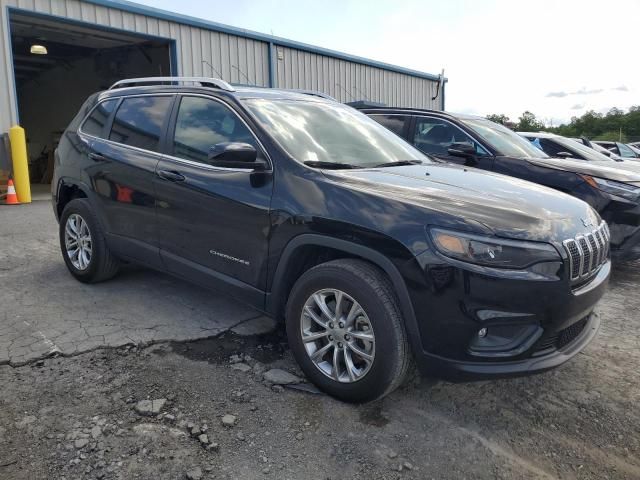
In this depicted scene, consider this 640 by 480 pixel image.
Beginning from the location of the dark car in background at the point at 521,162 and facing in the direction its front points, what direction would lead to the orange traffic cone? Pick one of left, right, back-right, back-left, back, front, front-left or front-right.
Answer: back-right

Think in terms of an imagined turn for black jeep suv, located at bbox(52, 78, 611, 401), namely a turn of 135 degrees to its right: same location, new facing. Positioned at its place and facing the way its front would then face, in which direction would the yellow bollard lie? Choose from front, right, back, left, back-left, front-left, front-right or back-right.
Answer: front-right

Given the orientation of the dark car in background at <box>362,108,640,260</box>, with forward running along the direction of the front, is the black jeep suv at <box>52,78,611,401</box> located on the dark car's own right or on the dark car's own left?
on the dark car's own right

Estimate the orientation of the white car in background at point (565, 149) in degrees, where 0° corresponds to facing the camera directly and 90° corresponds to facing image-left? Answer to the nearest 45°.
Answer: approximately 315°

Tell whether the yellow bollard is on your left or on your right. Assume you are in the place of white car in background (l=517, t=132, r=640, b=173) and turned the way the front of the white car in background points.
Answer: on your right

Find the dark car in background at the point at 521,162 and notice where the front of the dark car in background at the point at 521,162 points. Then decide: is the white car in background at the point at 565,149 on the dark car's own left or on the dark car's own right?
on the dark car's own left

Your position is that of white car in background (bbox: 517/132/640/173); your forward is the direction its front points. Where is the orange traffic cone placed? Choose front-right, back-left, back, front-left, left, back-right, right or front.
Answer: back-right

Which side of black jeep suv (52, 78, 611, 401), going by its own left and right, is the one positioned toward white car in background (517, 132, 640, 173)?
left

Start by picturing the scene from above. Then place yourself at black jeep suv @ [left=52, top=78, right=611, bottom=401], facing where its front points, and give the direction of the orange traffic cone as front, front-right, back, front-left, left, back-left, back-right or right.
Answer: back
